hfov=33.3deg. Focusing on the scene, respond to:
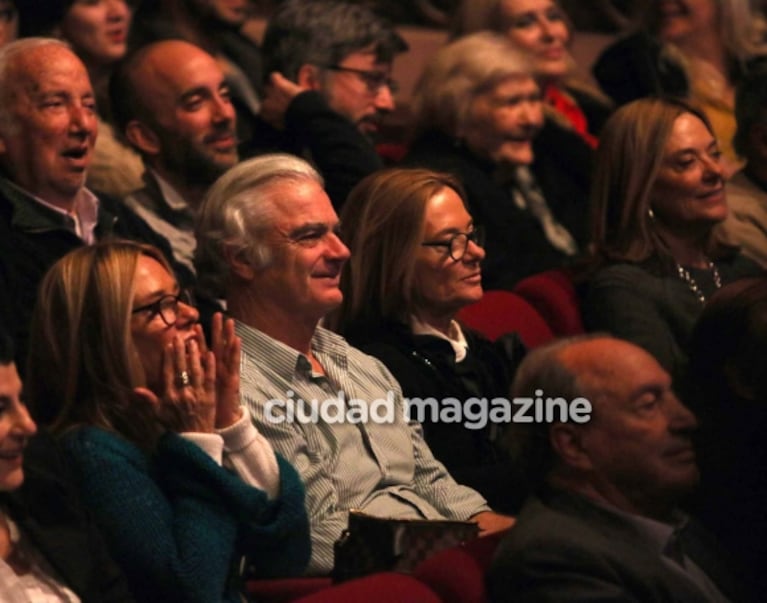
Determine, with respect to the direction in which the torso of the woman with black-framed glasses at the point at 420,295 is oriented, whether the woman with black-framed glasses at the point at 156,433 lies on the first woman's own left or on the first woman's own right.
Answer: on the first woman's own right

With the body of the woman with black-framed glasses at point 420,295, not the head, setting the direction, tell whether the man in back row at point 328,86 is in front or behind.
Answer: behind

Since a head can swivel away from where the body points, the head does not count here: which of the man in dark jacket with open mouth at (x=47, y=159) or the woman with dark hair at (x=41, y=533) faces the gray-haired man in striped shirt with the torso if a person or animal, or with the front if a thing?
the man in dark jacket with open mouth

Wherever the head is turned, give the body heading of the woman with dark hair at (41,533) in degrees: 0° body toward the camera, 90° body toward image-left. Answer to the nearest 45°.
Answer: approximately 315°

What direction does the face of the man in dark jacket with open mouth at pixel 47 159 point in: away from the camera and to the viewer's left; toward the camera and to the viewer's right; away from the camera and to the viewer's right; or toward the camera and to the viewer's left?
toward the camera and to the viewer's right

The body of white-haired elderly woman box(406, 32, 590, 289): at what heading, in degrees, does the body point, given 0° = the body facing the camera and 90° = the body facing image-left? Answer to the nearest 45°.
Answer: approximately 315°

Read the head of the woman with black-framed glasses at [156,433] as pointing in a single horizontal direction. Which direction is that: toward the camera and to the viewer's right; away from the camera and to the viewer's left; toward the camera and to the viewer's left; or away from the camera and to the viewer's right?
toward the camera and to the viewer's right

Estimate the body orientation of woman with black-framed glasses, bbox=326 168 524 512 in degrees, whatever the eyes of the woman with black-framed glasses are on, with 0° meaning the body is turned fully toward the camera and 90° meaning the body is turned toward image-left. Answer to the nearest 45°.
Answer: approximately 315°

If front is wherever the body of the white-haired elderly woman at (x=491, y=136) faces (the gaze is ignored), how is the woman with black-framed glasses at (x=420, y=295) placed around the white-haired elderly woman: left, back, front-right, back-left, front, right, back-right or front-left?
front-right
